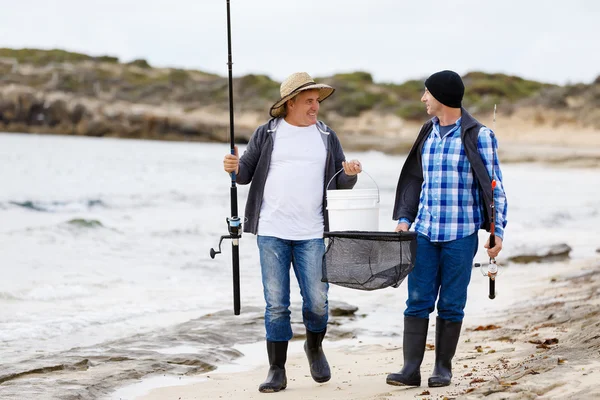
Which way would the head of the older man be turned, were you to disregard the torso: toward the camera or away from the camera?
toward the camera

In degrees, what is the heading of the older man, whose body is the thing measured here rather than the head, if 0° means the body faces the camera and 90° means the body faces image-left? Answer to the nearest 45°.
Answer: approximately 0°
